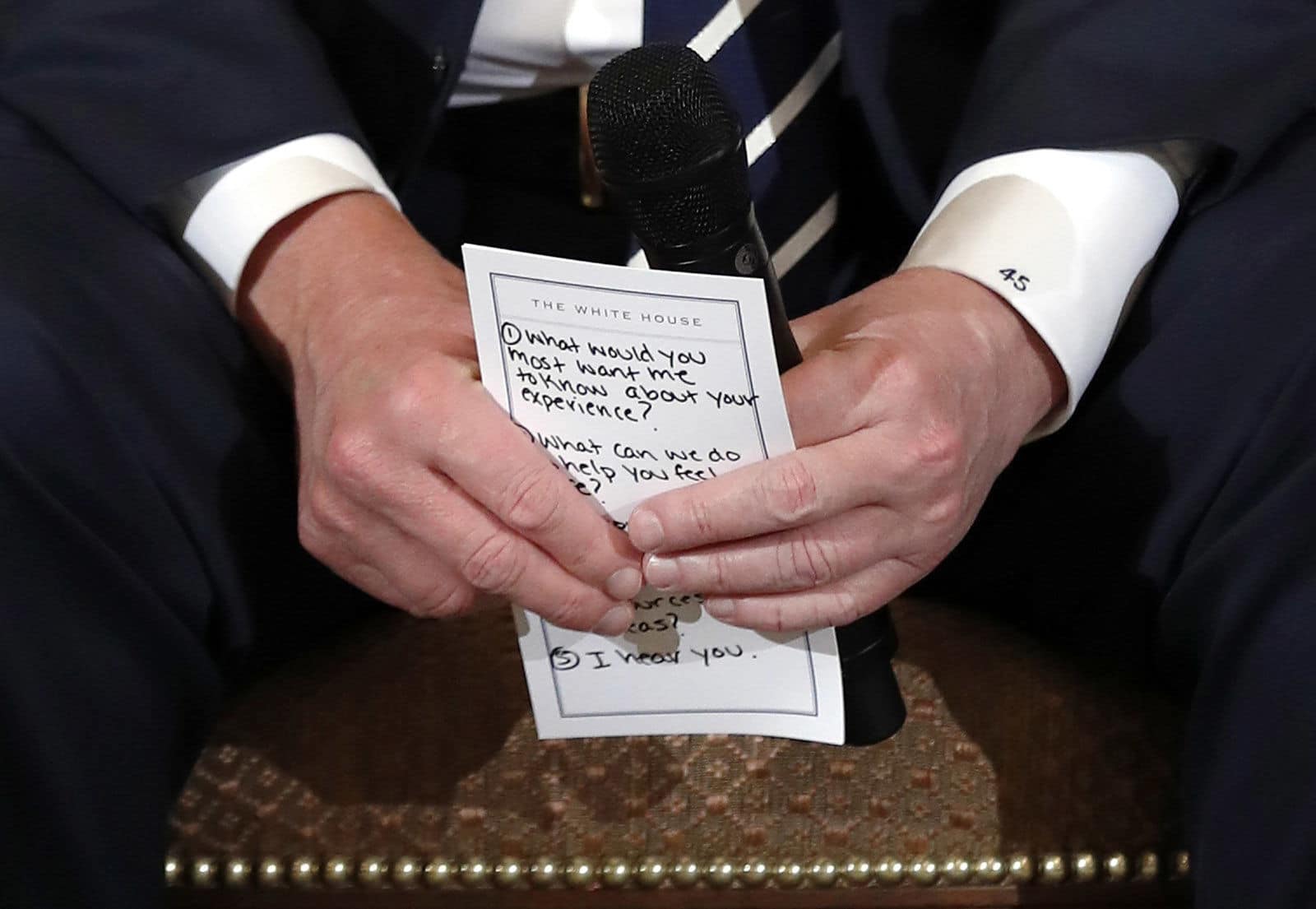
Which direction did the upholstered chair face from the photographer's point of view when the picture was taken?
facing the viewer
